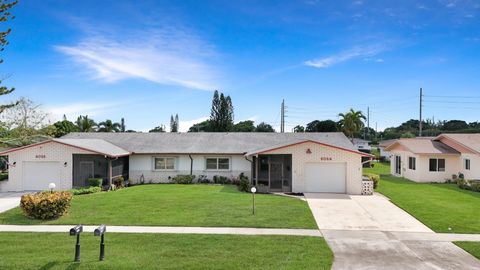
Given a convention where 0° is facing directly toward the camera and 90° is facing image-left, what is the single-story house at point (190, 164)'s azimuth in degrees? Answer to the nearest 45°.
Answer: approximately 0°

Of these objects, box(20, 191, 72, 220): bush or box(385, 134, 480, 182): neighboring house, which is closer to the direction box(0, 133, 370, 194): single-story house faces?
the bush
